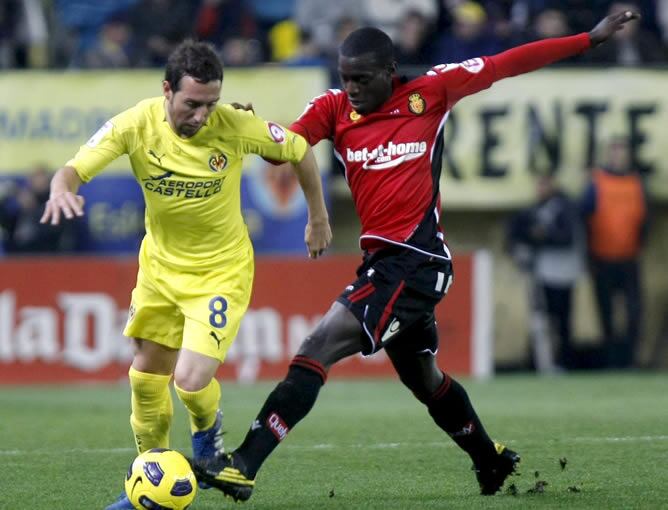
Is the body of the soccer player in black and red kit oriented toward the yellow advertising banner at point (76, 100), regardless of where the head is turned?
no

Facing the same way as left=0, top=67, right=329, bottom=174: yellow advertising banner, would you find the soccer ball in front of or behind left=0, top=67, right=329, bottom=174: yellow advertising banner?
in front

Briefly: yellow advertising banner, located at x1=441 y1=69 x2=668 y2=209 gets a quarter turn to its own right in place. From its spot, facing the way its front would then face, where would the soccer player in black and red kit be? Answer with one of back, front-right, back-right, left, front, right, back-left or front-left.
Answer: left

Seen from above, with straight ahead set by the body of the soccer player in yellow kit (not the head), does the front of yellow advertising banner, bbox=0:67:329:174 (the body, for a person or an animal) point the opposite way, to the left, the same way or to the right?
the same way

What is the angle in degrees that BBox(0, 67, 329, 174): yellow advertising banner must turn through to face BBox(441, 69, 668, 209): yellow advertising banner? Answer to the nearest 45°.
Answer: approximately 90° to its left

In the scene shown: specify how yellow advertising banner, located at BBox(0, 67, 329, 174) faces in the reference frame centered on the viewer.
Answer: facing the viewer

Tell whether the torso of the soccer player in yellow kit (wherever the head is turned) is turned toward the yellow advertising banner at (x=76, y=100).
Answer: no

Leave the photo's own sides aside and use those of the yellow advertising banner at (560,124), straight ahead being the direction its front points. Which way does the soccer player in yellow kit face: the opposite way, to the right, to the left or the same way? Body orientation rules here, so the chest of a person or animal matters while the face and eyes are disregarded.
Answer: the same way

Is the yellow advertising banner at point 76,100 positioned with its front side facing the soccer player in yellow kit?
yes

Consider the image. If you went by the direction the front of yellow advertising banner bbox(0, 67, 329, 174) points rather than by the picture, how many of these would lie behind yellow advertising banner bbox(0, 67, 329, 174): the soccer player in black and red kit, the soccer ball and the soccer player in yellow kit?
0

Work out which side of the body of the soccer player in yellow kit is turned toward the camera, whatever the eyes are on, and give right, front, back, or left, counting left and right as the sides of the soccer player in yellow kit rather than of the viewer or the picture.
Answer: front

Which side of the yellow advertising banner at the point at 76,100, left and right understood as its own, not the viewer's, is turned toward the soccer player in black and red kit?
front

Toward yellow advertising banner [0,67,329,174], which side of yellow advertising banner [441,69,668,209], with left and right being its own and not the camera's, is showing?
right

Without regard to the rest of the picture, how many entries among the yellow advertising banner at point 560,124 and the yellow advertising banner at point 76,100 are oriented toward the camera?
2

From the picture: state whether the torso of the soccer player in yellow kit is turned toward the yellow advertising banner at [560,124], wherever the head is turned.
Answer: no

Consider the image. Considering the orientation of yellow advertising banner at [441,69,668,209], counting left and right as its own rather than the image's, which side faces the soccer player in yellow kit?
front

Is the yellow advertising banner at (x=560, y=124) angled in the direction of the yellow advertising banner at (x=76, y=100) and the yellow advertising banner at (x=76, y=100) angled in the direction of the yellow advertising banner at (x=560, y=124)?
no

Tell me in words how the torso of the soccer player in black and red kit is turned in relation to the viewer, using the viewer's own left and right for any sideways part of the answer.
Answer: facing the viewer and to the left of the viewer

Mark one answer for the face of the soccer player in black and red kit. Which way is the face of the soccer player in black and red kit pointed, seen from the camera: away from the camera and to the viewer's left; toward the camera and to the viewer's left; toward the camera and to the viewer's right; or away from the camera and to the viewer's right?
toward the camera and to the viewer's left
